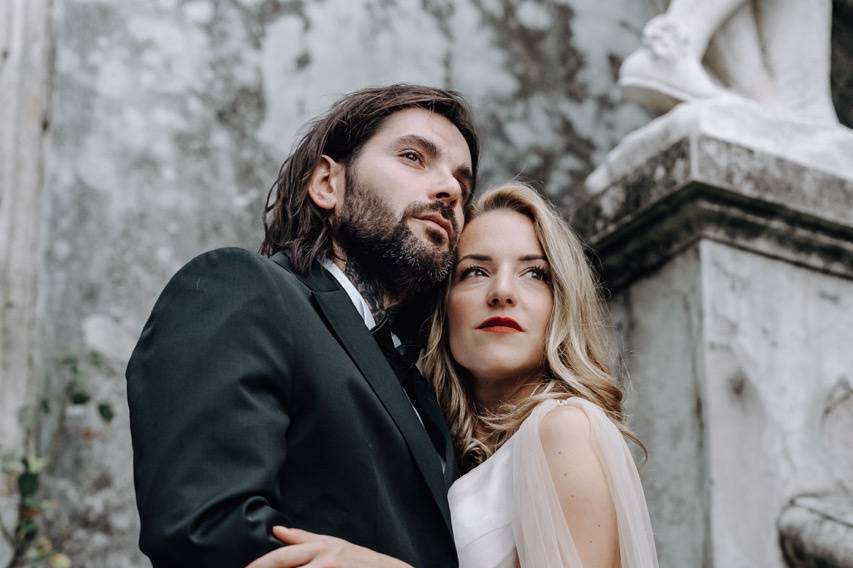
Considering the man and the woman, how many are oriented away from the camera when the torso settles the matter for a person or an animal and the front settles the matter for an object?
0

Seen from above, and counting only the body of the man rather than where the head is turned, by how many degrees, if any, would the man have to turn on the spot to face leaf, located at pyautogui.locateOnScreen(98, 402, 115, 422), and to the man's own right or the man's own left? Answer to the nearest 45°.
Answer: approximately 135° to the man's own left

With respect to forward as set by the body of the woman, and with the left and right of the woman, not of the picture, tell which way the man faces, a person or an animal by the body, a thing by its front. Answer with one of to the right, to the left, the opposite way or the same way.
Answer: to the left

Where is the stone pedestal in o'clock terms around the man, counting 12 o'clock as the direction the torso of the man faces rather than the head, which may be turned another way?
The stone pedestal is roughly at 9 o'clock from the man.

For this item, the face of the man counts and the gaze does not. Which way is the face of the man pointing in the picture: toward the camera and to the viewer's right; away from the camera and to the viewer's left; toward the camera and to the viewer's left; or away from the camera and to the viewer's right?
toward the camera and to the viewer's right

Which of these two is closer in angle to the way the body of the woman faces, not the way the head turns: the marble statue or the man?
the man

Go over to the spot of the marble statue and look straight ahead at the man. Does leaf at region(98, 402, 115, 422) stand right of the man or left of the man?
right

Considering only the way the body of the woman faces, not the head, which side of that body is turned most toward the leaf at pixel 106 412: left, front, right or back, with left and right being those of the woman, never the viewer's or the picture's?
right

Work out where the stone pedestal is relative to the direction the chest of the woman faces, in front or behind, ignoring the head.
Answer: behind

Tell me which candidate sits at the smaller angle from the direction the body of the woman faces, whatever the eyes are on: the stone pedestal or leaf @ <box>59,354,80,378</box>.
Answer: the leaf

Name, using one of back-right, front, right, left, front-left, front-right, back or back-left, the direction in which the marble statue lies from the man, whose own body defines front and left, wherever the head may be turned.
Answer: left

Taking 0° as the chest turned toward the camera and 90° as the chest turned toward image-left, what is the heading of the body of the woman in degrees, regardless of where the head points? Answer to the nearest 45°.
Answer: approximately 45°

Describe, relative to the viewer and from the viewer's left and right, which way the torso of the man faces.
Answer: facing the viewer and to the right of the viewer
